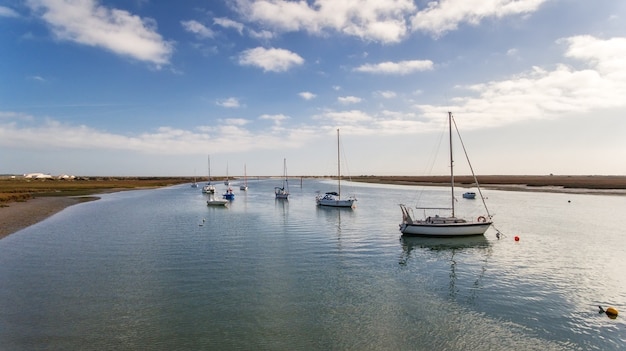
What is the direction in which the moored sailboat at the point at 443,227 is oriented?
to the viewer's right
